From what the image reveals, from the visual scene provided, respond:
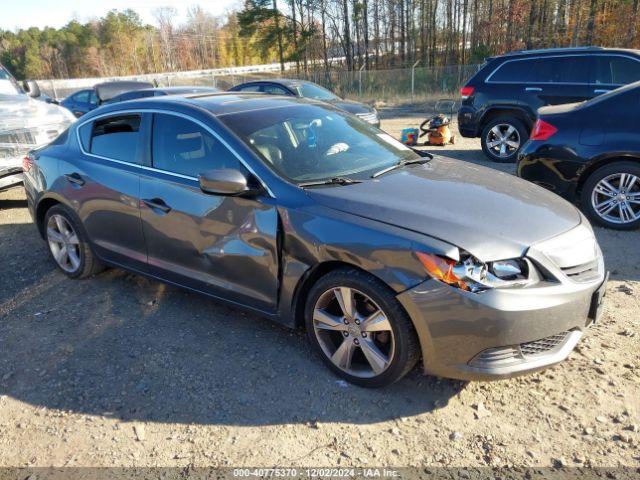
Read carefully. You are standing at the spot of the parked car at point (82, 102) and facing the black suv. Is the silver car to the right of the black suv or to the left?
right

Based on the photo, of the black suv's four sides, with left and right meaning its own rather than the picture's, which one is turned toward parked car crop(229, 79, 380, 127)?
back

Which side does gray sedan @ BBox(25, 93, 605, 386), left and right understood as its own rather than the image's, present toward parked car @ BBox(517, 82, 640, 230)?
left

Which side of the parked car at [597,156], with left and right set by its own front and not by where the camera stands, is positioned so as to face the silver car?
back

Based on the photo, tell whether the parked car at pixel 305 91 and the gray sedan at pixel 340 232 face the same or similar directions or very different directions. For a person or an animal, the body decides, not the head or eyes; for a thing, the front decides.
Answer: same or similar directions

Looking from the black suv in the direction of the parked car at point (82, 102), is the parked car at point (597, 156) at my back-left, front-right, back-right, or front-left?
back-left

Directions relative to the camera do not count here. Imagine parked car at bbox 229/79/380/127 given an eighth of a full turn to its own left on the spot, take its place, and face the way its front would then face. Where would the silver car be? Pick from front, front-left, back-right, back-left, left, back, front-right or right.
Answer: back-right

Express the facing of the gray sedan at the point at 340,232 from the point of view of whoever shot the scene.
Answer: facing the viewer and to the right of the viewer

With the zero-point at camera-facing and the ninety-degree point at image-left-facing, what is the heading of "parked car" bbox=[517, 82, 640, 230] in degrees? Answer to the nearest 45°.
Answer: approximately 270°

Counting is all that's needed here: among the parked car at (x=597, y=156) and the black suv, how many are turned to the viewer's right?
2

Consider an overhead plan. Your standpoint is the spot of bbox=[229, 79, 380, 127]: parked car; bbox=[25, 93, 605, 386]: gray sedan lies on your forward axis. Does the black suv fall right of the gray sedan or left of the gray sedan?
left

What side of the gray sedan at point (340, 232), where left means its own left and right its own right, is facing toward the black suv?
left
